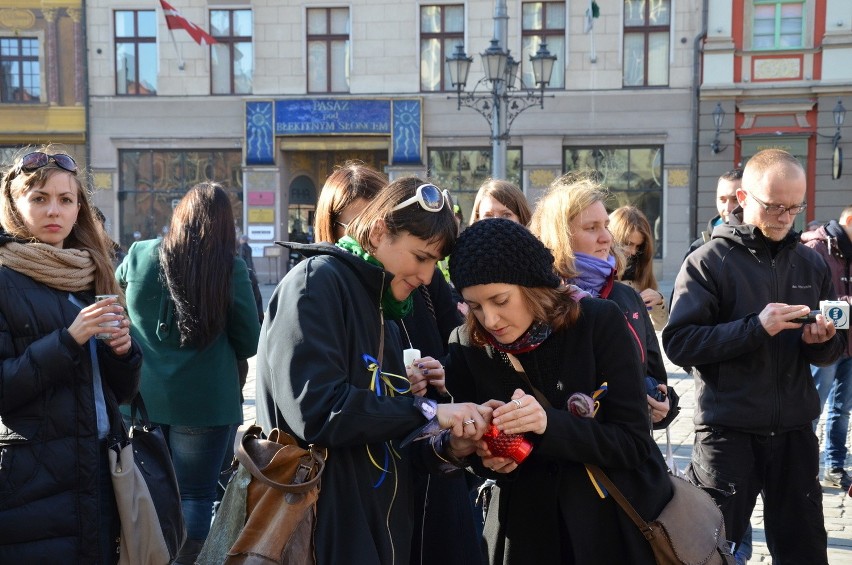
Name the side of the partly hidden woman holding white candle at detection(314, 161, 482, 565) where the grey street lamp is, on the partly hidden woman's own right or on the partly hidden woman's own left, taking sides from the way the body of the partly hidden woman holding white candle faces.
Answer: on the partly hidden woman's own left

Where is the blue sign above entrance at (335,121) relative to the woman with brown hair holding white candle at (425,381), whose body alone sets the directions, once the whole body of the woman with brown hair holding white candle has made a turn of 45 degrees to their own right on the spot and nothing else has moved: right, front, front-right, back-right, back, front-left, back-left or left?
back

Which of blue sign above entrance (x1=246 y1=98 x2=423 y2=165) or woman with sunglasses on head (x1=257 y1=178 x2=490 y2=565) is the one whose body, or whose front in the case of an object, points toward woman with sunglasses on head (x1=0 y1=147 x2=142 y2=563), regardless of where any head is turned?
the blue sign above entrance

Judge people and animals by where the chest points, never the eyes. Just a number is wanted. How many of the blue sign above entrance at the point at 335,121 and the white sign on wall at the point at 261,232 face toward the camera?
2

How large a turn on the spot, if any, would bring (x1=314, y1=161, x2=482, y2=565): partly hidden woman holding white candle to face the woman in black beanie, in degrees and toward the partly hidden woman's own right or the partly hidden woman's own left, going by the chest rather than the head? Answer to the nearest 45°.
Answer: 0° — they already face them

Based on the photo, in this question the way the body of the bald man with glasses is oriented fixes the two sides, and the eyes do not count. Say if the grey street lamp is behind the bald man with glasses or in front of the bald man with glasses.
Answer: behind

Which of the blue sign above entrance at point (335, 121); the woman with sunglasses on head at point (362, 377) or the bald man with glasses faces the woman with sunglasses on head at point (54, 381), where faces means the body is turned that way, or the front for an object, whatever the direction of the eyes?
the blue sign above entrance

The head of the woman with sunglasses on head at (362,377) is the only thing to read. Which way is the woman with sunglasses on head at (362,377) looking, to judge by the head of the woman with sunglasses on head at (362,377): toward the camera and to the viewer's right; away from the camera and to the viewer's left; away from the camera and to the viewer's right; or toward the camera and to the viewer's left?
toward the camera and to the viewer's right

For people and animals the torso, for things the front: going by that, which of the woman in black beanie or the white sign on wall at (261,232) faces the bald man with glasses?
the white sign on wall

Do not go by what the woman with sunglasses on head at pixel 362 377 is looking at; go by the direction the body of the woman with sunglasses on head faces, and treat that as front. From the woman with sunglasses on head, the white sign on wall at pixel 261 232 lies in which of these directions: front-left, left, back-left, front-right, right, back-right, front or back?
back-left

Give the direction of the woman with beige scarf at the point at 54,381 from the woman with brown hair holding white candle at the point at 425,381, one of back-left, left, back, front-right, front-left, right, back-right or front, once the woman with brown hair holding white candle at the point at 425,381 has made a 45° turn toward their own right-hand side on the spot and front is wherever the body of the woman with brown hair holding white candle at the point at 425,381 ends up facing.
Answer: right
